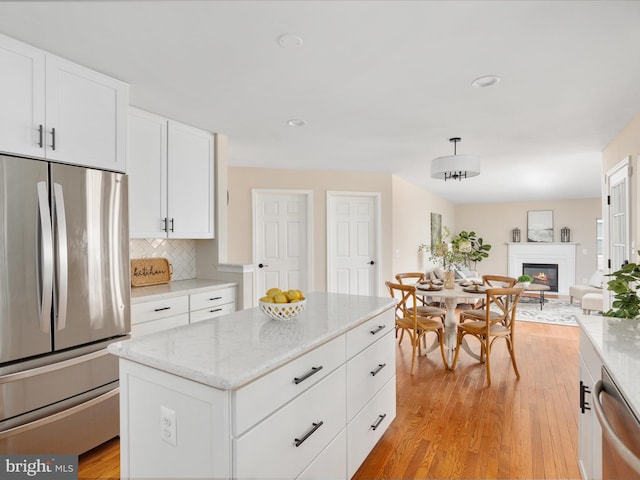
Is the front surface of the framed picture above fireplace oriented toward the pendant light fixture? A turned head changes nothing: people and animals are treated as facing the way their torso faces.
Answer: yes

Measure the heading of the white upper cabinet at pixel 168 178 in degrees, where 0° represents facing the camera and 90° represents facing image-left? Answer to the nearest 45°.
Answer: approximately 315°

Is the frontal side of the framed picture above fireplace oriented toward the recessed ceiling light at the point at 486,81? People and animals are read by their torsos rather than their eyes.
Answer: yes

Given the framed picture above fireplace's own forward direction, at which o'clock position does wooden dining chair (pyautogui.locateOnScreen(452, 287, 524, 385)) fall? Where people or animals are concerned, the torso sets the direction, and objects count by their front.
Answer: The wooden dining chair is roughly at 12 o'clock from the framed picture above fireplace.

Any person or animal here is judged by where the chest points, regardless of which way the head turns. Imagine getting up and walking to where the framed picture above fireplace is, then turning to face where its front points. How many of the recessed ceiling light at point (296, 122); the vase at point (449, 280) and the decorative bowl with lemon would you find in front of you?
3
